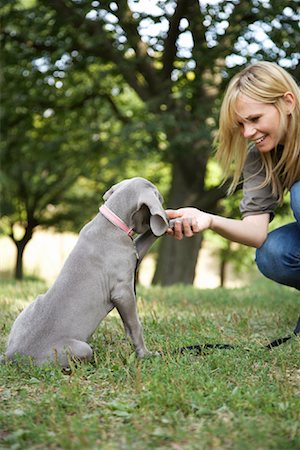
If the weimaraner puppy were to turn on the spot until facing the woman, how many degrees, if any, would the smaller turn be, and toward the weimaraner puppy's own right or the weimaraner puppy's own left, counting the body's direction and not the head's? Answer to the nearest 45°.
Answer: approximately 45° to the weimaraner puppy's own left

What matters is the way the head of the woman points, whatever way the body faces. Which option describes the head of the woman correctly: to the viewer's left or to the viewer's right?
to the viewer's left

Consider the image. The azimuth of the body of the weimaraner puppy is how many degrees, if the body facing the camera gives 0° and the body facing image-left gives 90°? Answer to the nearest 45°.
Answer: approximately 270°

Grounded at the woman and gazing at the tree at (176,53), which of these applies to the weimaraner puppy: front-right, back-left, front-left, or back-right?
back-left

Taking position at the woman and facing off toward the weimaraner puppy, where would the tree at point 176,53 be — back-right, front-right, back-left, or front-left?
back-right

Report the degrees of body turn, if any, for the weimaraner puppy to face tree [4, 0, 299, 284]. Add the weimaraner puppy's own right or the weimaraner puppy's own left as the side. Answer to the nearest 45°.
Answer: approximately 90° to the weimaraner puppy's own left
